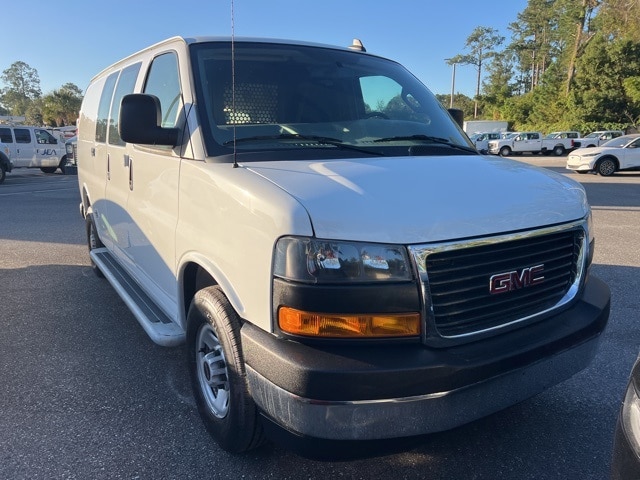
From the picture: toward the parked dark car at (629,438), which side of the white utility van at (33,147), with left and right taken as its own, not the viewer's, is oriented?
right

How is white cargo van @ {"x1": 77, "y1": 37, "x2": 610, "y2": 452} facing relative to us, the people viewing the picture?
facing the viewer and to the right of the viewer

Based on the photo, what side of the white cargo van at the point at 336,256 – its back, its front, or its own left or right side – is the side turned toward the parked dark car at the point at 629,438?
front

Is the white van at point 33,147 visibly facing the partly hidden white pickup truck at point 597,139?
yes

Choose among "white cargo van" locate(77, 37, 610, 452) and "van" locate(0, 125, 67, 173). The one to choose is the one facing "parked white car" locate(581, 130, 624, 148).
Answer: the "van" locate(0, 125, 67, 173)

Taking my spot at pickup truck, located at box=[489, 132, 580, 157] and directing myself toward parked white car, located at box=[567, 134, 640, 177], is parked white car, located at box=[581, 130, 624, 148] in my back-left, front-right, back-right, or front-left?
front-left

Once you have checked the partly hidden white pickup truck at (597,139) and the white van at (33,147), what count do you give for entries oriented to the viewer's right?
1

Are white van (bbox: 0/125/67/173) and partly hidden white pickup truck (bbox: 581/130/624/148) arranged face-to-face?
yes

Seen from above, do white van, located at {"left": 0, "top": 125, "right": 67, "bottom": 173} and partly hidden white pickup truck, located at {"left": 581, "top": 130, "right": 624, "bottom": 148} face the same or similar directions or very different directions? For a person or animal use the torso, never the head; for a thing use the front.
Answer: very different directions

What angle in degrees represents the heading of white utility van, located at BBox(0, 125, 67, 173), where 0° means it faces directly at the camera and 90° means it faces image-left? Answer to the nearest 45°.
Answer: approximately 270°

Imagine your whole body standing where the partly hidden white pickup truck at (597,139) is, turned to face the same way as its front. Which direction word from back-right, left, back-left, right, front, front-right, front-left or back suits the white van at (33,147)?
front

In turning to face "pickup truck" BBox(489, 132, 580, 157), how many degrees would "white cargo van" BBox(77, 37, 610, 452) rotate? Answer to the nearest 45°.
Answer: approximately 135° to its left

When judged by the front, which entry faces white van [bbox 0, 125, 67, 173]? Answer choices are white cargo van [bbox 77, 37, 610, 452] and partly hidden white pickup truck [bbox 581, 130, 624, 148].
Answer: the partly hidden white pickup truck

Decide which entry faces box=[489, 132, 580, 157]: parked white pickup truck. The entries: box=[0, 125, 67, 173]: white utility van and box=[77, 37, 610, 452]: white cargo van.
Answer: box=[0, 125, 67, 173]: white utility van

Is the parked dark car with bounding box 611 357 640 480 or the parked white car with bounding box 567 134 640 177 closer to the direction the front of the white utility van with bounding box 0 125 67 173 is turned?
the parked white car
